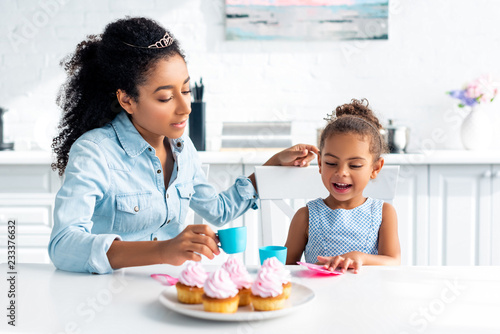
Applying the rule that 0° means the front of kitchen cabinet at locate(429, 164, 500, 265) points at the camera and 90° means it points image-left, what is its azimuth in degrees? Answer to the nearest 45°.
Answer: approximately 0°

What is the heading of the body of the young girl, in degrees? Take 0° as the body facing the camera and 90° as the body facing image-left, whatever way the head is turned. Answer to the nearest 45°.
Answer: approximately 0°

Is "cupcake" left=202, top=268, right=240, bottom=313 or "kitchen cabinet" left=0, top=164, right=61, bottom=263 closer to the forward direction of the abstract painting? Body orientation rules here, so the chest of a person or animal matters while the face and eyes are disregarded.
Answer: the cupcake

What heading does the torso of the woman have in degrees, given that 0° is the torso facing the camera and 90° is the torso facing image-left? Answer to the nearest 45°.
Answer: approximately 315°

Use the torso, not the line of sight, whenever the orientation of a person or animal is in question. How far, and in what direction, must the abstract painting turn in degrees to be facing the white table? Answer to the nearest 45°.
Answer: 0° — it already faces it
